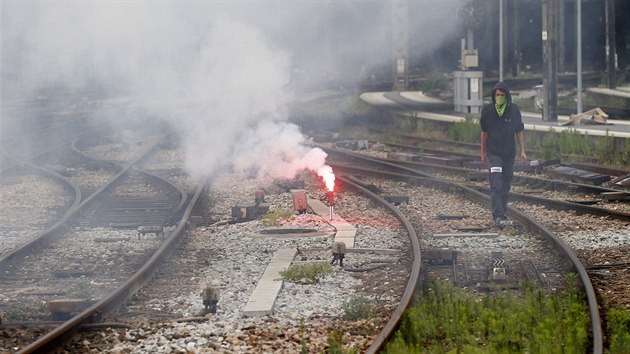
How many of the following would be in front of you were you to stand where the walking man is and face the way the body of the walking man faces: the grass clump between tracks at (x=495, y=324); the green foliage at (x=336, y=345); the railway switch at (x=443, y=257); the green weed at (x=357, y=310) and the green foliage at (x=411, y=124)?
4

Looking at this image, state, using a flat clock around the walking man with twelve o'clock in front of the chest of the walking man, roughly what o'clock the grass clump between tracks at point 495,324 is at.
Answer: The grass clump between tracks is roughly at 12 o'clock from the walking man.

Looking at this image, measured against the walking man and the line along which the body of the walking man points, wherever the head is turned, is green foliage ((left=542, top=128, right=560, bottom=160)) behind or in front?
behind

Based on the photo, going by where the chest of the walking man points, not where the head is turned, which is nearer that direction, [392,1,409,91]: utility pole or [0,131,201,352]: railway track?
the railway track

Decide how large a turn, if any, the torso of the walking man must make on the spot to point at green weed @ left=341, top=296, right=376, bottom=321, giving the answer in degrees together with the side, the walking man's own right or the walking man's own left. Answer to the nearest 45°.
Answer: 0° — they already face it

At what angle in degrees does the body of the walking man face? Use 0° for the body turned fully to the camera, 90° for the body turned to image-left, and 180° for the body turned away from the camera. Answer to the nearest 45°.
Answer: approximately 0°

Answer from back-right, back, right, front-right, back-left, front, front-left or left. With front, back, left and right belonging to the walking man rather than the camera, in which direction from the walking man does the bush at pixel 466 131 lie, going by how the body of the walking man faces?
back

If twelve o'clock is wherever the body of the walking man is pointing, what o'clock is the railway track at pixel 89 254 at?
The railway track is roughly at 2 o'clock from the walking man.

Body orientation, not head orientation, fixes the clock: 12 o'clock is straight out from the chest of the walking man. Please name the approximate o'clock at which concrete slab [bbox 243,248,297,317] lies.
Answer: The concrete slab is roughly at 1 o'clock from the walking man.

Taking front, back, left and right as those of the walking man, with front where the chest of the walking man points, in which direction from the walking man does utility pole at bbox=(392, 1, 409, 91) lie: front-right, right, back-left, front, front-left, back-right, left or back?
back
